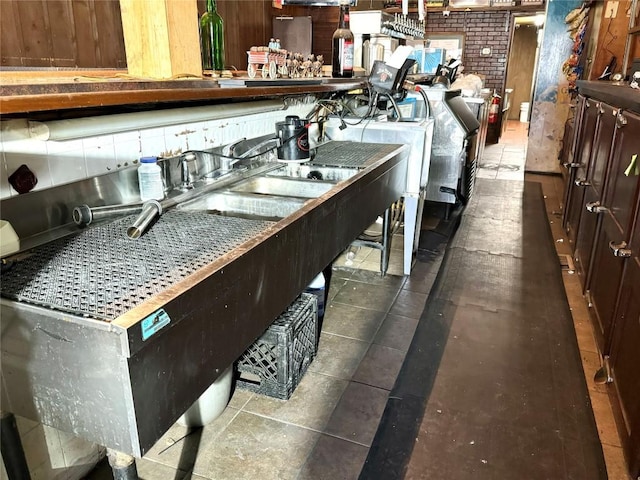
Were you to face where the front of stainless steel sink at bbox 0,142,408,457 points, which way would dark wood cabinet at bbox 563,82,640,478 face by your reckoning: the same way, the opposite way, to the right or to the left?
the opposite way

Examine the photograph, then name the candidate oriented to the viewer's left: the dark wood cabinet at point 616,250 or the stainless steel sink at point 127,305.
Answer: the dark wood cabinet

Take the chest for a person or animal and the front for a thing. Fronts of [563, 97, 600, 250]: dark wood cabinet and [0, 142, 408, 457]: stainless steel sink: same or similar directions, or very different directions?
very different directions

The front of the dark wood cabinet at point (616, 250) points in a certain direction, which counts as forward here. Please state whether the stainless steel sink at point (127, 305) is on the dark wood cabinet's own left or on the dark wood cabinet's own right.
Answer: on the dark wood cabinet's own left

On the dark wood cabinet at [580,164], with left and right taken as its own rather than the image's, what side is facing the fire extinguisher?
right

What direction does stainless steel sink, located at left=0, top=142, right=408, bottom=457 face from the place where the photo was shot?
facing the viewer and to the right of the viewer

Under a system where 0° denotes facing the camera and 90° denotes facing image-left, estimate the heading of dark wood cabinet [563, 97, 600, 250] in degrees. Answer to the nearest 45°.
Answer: approximately 90°

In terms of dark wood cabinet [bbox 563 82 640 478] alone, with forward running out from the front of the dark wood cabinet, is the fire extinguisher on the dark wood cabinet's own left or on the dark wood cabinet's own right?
on the dark wood cabinet's own right

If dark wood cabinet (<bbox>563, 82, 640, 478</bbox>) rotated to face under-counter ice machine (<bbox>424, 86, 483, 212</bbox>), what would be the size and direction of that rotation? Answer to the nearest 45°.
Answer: approximately 45° to its right
